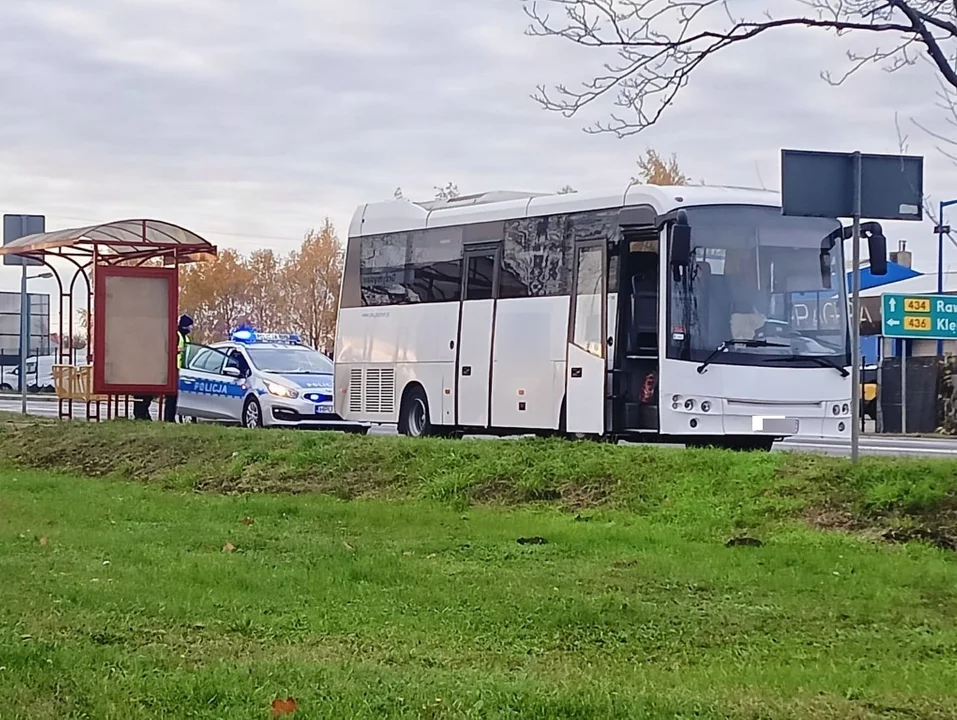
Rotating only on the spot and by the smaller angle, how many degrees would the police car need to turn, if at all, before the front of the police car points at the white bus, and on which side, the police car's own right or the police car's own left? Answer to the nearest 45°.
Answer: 0° — it already faces it

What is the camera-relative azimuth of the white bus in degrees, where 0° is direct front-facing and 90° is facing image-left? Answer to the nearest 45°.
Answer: approximately 315°

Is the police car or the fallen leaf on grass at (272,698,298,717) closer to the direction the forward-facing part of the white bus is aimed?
the fallen leaf on grass

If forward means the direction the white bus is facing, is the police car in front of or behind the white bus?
behind
